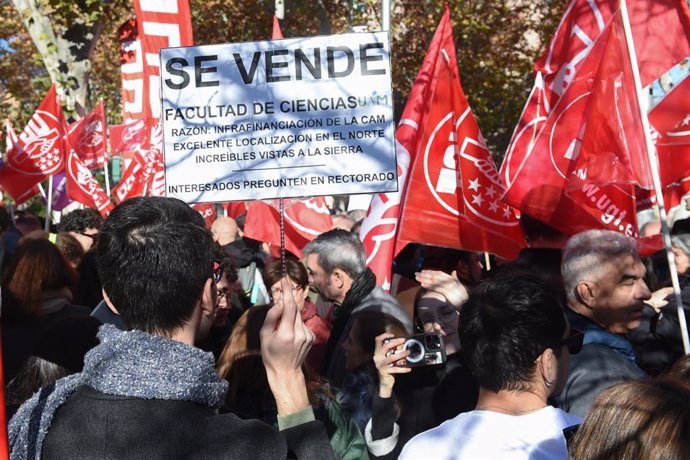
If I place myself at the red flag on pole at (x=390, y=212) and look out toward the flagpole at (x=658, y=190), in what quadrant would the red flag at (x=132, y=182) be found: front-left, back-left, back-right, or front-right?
back-left

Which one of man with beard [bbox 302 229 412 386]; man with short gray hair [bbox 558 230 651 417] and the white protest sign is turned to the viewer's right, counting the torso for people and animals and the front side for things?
the man with short gray hair

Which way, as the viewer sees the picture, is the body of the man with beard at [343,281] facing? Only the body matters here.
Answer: to the viewer's left

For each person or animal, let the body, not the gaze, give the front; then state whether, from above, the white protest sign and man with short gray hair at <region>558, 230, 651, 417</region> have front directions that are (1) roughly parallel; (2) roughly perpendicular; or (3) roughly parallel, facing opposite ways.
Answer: roughly perpendicular

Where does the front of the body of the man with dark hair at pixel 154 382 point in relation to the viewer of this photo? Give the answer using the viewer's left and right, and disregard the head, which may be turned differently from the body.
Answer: facing away from the viewer and to the right of the viewer

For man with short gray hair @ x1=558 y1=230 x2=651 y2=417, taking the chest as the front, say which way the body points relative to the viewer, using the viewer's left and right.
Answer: facing to the right of the viewer

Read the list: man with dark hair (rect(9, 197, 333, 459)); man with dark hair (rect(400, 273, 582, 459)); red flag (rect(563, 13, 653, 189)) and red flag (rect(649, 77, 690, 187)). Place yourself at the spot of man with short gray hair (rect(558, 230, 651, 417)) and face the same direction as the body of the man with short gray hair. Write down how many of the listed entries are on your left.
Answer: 2

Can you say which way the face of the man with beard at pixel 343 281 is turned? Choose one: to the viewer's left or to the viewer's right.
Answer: to the viewer's left
